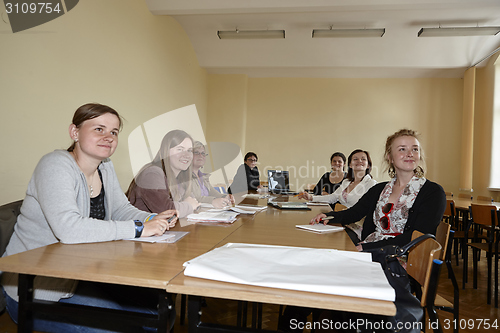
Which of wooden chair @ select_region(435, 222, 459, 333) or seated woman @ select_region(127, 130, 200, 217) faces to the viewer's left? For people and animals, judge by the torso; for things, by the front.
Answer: the wooden chair

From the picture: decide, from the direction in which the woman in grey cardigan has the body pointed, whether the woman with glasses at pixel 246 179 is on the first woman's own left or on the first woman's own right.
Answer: on the first woman's own left

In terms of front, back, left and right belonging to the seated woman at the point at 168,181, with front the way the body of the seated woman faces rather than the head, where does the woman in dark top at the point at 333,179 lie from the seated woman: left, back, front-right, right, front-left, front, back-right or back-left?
left

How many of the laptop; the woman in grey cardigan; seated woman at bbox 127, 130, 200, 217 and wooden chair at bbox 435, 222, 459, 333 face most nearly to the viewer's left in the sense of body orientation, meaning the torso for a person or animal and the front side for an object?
1

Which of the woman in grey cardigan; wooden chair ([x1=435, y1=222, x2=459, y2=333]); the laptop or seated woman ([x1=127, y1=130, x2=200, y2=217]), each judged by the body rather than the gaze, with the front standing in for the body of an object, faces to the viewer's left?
the wooden chair

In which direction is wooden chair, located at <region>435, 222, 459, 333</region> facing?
to the viewer's left

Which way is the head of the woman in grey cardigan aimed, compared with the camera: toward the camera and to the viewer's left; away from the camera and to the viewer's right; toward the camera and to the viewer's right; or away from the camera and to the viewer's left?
toward the camera and to the viewer's right

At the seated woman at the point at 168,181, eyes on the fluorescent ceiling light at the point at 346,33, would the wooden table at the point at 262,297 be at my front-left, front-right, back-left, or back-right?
back-right

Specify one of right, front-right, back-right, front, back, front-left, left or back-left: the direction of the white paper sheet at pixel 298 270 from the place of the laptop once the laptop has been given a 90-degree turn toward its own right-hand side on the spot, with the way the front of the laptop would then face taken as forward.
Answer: front-left

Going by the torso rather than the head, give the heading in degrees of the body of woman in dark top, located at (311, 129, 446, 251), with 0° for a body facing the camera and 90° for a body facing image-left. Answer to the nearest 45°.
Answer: approximately 45°

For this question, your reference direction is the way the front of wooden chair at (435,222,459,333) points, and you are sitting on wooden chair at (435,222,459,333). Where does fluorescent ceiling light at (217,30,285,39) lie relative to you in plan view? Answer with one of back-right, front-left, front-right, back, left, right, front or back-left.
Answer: front-right

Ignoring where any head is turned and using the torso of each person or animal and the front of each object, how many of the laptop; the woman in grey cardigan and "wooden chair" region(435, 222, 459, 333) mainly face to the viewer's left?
1

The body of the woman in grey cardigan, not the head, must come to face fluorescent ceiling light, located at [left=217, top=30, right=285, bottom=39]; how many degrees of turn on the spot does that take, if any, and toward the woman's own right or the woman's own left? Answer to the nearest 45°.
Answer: approximately 90° to the woman's own left
